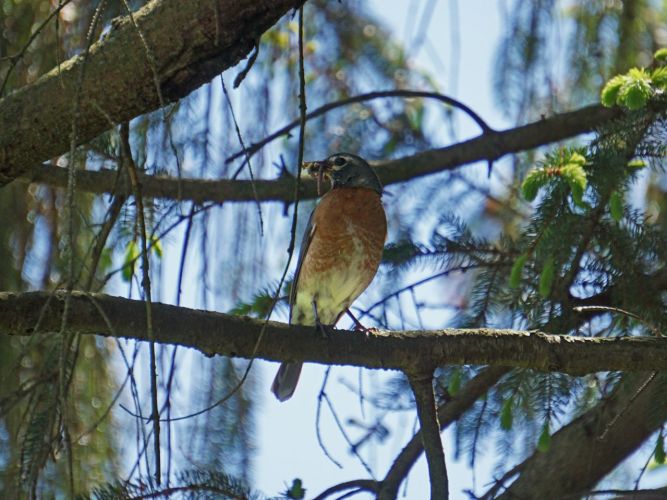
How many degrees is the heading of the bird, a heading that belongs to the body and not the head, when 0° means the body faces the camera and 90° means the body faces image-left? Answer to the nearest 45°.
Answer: approximately 315°

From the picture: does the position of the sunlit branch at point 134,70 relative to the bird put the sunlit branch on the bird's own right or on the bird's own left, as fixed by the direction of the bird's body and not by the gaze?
on the bird's own right
